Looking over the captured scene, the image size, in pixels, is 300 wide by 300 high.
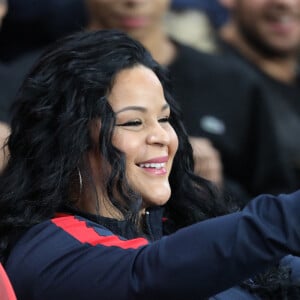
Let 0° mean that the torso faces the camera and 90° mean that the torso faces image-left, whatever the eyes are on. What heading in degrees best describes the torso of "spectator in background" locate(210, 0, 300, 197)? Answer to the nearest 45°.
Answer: approximately 315°

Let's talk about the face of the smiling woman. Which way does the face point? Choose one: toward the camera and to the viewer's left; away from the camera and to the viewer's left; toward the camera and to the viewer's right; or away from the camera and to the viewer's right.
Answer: toward the camera and to the viewer's right

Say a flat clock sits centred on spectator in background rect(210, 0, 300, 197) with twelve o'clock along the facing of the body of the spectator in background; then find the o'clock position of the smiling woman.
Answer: The smiling woman is roughly at 2 o'clock from the spectator in background.
